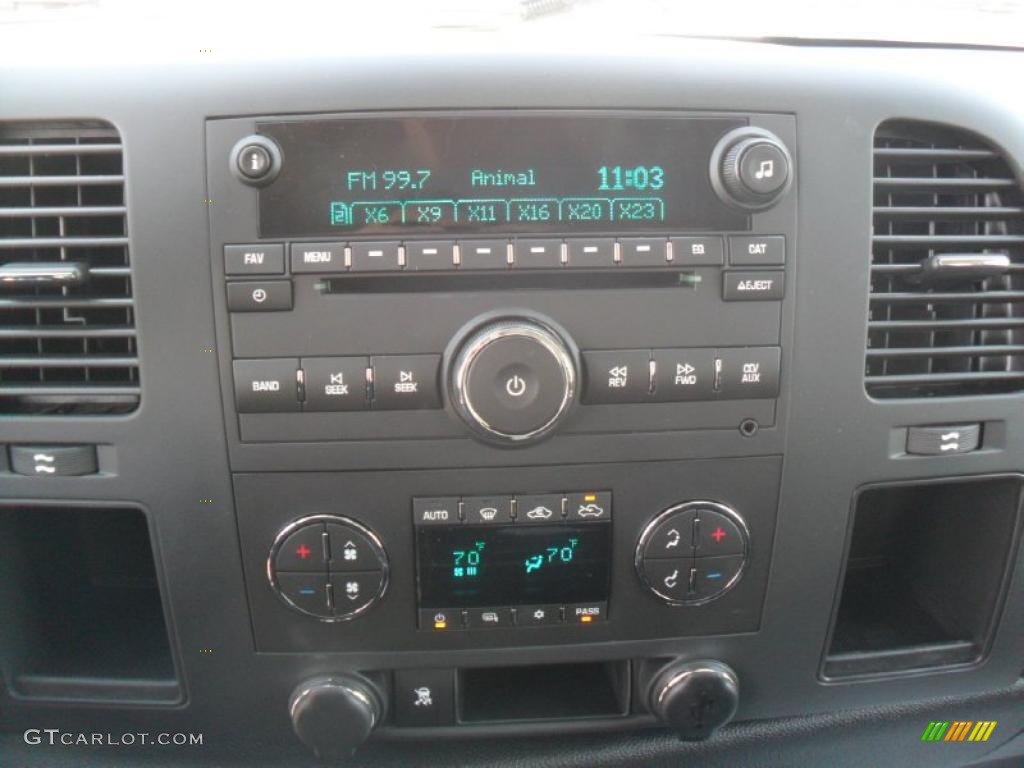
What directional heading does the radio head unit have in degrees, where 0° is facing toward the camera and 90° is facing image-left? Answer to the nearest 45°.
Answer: approximately 0°
